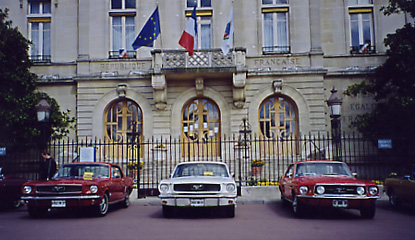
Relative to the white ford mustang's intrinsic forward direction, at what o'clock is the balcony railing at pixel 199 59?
The balcony railing is roughly at 6 o'clock from the white ford mustang.

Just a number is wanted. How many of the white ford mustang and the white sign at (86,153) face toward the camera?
2

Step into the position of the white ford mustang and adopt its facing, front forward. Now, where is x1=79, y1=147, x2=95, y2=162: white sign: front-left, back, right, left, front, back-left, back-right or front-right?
back-right

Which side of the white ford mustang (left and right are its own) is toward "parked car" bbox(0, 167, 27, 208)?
right

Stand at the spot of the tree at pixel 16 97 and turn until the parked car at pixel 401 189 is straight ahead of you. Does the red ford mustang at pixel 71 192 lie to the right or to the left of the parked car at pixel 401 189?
right

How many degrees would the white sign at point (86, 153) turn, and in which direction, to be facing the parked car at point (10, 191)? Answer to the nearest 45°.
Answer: approximately 45° to its right

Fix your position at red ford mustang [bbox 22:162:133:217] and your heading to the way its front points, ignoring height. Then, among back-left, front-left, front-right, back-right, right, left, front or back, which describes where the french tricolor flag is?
back

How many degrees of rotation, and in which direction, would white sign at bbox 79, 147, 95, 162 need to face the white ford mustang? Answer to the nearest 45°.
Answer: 0° — it already faces it

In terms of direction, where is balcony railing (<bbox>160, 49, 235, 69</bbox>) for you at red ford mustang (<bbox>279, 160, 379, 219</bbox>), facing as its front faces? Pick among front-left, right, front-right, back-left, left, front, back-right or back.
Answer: back

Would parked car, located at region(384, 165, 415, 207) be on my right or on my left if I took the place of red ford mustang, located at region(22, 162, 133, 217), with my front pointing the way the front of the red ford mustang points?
on my left
